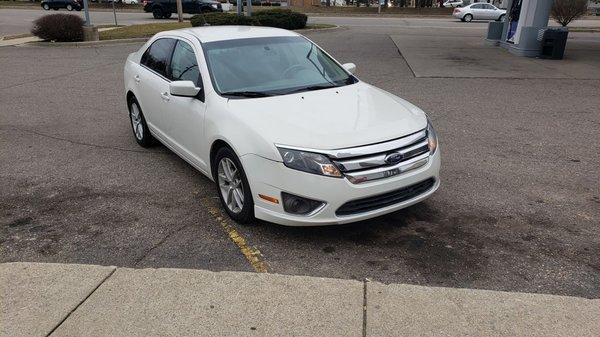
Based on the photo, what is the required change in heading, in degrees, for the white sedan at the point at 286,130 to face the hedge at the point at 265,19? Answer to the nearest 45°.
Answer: approximately 135° to its left

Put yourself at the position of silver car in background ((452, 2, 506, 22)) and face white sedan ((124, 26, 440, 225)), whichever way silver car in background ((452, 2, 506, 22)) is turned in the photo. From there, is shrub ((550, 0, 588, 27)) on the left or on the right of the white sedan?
left

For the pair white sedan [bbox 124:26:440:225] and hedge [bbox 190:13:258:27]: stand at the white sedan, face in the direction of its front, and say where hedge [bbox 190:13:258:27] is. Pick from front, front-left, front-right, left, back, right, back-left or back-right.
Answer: back-left

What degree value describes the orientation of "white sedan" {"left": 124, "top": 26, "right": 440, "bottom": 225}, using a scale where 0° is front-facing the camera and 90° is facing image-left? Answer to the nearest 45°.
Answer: approximately 315°

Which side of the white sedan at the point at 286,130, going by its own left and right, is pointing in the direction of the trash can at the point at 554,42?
left

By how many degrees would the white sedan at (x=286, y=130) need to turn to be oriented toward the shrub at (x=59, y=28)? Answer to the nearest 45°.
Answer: approximately 180°

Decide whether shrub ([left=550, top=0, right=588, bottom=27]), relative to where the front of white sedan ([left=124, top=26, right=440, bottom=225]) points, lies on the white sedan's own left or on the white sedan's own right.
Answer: on the white sedan's own left
